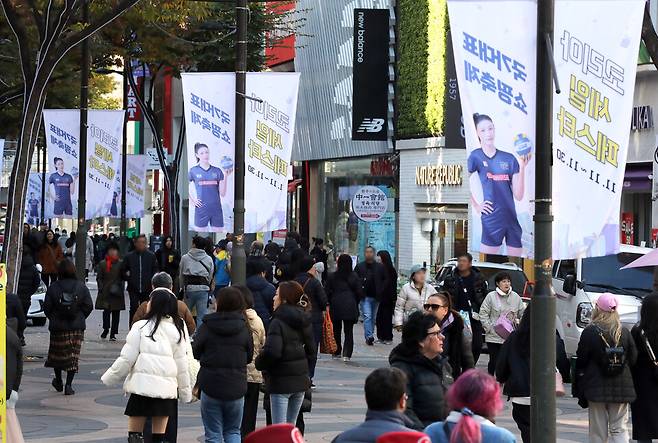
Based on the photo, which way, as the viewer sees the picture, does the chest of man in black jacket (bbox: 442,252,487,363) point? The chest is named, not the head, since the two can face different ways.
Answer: toward the camera

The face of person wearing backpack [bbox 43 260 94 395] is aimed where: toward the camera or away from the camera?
away from the camera

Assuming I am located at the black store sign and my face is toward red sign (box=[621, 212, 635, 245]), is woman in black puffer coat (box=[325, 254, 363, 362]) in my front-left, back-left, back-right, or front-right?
front-right

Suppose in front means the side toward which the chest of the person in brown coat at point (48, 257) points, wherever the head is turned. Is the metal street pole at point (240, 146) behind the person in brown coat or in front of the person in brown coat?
in front

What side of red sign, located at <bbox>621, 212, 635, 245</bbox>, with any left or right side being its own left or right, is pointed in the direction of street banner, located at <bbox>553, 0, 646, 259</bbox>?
front

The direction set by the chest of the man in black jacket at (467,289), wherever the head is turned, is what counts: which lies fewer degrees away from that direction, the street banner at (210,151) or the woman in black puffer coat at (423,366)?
the woman in black puffer coat

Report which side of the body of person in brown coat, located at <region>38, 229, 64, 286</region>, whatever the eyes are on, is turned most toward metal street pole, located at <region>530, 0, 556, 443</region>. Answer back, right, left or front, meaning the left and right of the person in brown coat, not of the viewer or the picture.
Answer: front

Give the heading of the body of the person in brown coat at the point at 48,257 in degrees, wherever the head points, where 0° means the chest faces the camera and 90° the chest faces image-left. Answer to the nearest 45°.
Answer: approximately 0°

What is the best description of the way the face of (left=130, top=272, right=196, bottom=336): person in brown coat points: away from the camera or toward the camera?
away from the camera

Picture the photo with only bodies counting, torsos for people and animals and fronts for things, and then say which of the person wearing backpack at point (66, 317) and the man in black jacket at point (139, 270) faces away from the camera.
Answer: the person wearing backpack

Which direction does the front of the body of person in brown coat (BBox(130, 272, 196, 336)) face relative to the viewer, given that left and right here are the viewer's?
facing away from the viewer

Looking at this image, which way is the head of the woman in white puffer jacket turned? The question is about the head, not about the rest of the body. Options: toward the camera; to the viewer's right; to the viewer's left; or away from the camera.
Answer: away from the camera

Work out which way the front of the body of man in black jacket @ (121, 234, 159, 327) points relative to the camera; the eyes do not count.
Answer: toward the camera

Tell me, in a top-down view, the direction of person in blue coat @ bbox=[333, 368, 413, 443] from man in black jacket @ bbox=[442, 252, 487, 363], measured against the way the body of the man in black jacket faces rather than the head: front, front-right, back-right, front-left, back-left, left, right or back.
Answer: front
